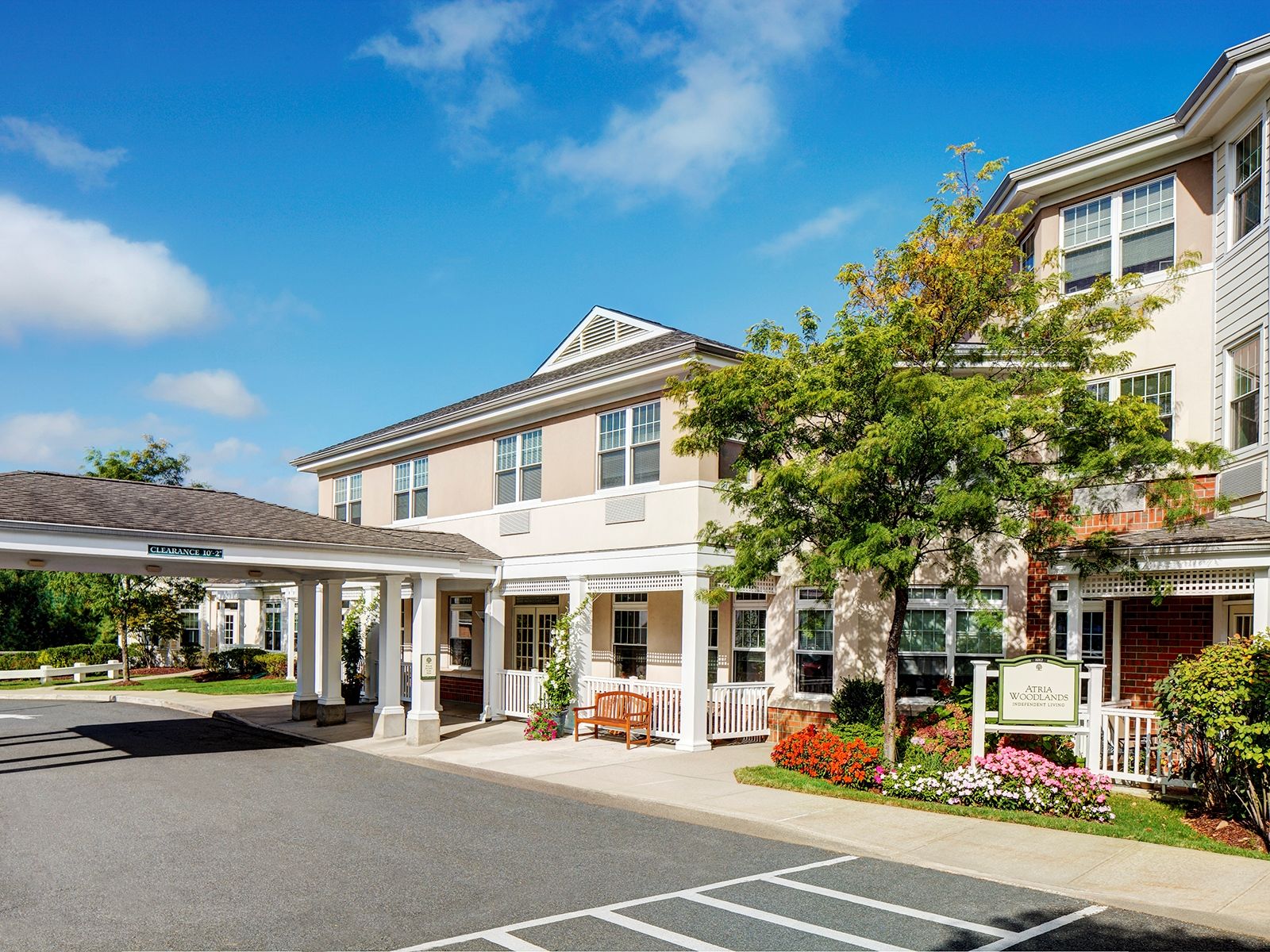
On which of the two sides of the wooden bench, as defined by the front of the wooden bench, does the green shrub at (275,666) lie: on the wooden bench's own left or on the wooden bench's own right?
on the wooden bench's own right

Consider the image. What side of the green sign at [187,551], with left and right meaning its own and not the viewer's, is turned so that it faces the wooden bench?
left

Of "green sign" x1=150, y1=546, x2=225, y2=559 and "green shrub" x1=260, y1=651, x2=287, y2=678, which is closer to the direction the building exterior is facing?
the green sign

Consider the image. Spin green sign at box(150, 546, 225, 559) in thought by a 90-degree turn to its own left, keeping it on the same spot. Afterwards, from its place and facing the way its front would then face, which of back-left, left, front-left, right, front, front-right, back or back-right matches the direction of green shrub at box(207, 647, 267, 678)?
left

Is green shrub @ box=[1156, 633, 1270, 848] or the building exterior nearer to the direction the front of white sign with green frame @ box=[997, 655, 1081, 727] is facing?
the green shrub

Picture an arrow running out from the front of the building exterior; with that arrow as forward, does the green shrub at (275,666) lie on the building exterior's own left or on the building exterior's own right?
on the building exterior's own right

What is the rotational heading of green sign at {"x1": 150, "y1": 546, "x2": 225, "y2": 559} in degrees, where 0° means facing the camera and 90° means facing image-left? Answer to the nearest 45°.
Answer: approximately 0°

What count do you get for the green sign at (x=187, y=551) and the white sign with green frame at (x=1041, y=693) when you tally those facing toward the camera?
2

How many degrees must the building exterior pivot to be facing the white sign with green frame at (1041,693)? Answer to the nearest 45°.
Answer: approximately 45° to its left
